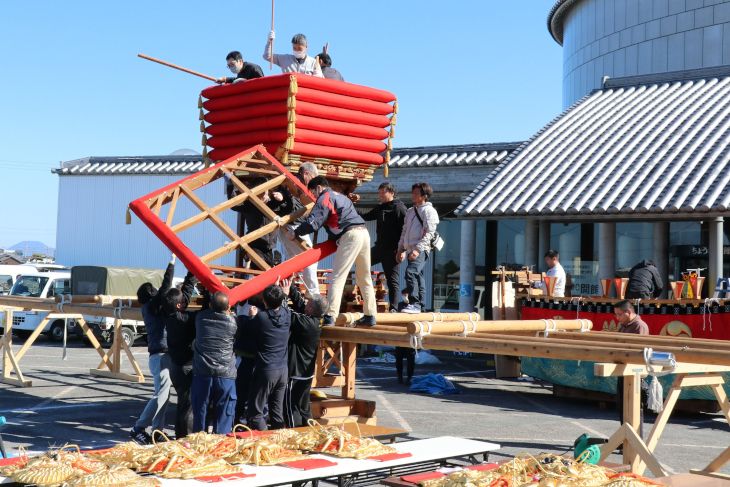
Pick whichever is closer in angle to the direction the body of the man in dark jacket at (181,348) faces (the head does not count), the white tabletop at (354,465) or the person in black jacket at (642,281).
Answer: the person in black jacket

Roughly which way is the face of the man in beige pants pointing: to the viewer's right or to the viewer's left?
to the viewer's left

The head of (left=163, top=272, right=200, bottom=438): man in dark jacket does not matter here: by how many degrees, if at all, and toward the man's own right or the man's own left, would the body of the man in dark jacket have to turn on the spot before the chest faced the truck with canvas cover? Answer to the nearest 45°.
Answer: approximately 45° to the man's own left

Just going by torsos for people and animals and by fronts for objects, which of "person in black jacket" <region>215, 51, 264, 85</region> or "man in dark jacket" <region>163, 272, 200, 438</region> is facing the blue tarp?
the man in dark jacket

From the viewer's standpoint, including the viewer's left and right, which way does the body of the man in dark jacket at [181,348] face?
facing away from the viewer and to the right of the viewer

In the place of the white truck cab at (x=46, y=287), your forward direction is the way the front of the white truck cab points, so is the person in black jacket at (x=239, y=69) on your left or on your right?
on your left

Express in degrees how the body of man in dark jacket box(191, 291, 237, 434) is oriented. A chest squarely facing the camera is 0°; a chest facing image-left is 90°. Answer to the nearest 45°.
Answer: approximately 180°

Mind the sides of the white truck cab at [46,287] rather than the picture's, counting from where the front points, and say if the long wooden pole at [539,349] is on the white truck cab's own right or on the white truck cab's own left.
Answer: on the white truck cab's own left

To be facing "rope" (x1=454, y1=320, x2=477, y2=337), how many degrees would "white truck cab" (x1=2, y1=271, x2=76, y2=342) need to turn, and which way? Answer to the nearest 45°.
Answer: approximately 45° to its left

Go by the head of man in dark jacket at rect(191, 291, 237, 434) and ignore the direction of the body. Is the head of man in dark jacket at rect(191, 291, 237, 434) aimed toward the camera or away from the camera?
away from the camera
